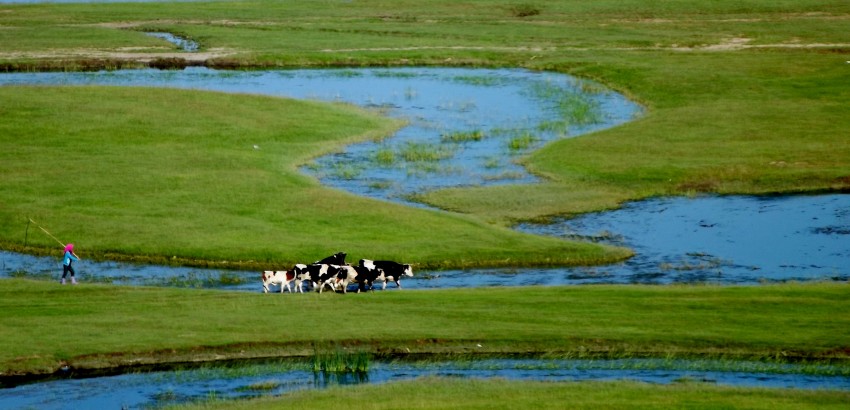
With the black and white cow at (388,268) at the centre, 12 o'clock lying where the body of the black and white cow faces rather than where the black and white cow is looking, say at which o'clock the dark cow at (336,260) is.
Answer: The dark cow is roughly at 7 o'clock from the black and white cow.

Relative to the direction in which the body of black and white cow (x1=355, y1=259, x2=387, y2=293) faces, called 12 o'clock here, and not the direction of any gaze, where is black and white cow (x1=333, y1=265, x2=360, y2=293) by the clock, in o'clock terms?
The black and white cow (x1=333, y1=265, x2=360, y2=293) is roughly at 5 o'clock from the black and white cow (x1=355, y1=259, x2=387, y2=293).

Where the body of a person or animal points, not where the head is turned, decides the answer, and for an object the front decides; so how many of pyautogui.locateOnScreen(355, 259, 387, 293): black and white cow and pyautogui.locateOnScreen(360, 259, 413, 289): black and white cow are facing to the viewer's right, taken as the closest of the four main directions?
2

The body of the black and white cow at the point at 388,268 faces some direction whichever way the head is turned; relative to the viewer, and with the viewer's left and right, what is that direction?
facing to the right of the viewer

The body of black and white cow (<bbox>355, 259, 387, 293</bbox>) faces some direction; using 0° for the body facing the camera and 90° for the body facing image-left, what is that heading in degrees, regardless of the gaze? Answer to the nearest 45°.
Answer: approximately 270°

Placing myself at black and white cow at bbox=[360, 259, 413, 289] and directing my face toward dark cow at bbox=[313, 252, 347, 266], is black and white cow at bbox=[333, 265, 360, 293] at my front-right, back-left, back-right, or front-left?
front-left

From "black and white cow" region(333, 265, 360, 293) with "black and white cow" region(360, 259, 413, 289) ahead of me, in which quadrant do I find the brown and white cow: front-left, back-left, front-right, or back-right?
back-left

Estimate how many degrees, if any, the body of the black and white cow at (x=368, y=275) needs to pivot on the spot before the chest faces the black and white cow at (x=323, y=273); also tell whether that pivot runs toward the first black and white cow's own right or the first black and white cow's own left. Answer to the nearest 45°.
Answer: approximately 180°

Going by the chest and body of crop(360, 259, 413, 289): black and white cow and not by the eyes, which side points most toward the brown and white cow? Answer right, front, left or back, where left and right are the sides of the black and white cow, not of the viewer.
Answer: back

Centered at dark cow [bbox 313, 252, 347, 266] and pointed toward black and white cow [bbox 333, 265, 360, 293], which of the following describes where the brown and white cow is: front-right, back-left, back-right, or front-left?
front-right

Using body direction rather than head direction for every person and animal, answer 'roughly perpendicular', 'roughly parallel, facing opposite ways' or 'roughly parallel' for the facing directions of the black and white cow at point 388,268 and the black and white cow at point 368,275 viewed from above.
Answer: roughly parallel
